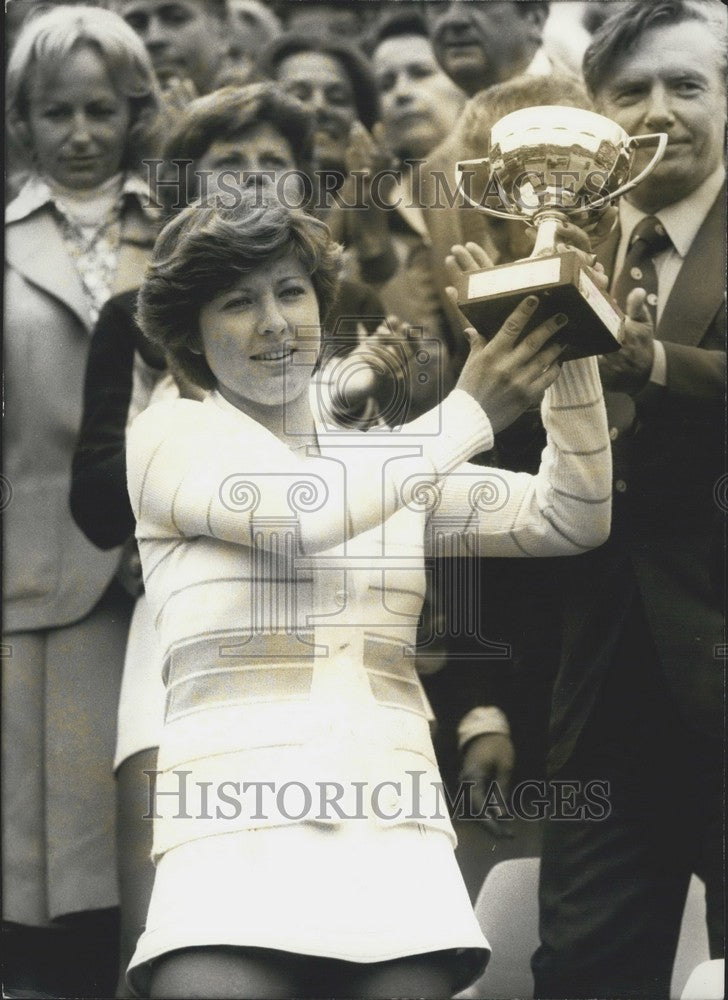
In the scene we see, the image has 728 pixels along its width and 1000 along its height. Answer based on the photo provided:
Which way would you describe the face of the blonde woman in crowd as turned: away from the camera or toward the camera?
toward the camera

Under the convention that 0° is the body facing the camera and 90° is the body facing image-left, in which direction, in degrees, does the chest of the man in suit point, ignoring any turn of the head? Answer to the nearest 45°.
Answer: approximately 45°

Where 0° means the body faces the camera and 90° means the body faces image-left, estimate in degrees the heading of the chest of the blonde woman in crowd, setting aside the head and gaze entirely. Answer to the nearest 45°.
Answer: approximately 0°

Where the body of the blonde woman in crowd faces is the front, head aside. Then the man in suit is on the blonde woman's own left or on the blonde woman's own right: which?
on the blonde woman's own left

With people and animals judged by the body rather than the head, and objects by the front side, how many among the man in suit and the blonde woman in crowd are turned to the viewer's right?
0

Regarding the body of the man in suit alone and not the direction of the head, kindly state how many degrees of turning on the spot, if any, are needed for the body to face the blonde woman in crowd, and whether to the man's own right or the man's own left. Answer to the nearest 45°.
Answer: approximately 45° to the man's own right
